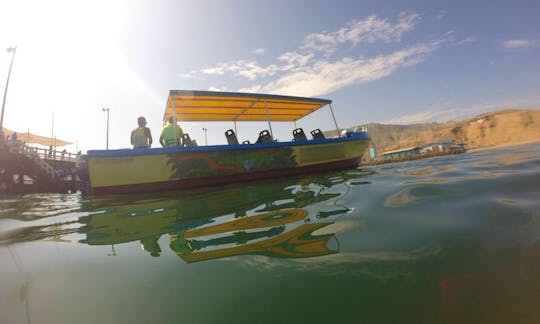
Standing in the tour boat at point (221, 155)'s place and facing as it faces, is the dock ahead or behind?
behind

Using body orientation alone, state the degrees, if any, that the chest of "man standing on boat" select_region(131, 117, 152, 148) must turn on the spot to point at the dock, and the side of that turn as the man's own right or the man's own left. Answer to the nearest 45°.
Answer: approximately 135° to the man's own right

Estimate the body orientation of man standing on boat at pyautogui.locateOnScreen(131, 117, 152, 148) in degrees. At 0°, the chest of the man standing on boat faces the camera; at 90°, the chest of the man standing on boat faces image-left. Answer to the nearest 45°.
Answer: approximately 0°

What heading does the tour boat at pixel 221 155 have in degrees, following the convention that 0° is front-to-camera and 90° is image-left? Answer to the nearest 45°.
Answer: approximately 270°

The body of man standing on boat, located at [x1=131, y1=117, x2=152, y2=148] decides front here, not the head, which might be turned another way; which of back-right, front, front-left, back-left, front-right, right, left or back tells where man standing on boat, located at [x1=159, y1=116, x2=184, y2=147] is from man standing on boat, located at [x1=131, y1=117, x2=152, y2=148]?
left
